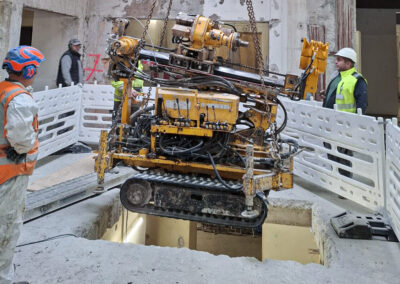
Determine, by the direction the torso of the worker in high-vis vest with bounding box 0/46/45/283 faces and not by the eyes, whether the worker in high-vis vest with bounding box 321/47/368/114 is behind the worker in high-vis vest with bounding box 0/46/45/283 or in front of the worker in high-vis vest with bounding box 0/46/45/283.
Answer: in front

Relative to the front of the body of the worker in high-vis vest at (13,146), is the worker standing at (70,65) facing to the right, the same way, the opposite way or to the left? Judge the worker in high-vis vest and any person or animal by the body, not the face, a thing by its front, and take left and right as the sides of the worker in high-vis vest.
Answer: to the right

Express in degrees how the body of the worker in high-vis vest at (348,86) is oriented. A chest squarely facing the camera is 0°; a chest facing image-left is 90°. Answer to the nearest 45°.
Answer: approximately 45°

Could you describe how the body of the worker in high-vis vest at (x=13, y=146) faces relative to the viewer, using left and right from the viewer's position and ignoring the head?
facing away from the viewer and to the right of the viewer

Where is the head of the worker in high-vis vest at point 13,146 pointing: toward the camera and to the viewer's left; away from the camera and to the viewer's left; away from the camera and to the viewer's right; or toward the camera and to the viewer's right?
away from the camera and to the viewer's right

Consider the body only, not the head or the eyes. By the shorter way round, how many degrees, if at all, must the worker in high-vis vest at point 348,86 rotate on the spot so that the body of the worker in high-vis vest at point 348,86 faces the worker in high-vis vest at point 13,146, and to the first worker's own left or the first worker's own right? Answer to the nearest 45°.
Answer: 0° — they already face them

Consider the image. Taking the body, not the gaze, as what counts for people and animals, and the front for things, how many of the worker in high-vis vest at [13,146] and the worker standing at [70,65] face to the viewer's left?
0

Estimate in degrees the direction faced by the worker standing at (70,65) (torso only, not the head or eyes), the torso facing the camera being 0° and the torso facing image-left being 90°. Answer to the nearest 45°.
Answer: approximately 315°

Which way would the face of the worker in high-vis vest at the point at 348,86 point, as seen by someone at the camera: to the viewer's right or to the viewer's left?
to the viewer's left

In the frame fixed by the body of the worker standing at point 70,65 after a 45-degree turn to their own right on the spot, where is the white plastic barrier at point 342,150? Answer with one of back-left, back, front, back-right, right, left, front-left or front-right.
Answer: front-left

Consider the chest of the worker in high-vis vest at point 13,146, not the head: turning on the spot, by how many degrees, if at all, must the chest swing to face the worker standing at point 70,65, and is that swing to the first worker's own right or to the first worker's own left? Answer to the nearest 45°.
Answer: approximately 45° to the first worker's own left

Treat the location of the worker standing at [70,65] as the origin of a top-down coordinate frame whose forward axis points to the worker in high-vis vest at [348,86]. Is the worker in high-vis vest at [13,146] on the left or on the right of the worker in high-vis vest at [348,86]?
right

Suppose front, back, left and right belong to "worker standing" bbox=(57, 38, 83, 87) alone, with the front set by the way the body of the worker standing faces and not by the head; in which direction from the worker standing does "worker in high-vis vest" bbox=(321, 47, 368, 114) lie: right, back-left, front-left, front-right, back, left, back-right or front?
front

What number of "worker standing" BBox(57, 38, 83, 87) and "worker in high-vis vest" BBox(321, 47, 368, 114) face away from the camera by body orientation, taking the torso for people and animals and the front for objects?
0

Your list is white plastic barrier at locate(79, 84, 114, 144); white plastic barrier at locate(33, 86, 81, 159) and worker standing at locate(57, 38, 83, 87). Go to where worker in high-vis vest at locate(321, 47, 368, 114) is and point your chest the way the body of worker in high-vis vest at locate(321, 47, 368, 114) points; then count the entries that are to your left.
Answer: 0

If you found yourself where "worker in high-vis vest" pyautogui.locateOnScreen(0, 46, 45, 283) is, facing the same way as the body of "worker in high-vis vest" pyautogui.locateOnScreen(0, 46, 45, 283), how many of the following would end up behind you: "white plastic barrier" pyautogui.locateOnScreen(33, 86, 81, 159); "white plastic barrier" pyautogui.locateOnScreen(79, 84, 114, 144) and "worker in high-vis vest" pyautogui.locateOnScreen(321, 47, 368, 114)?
0
